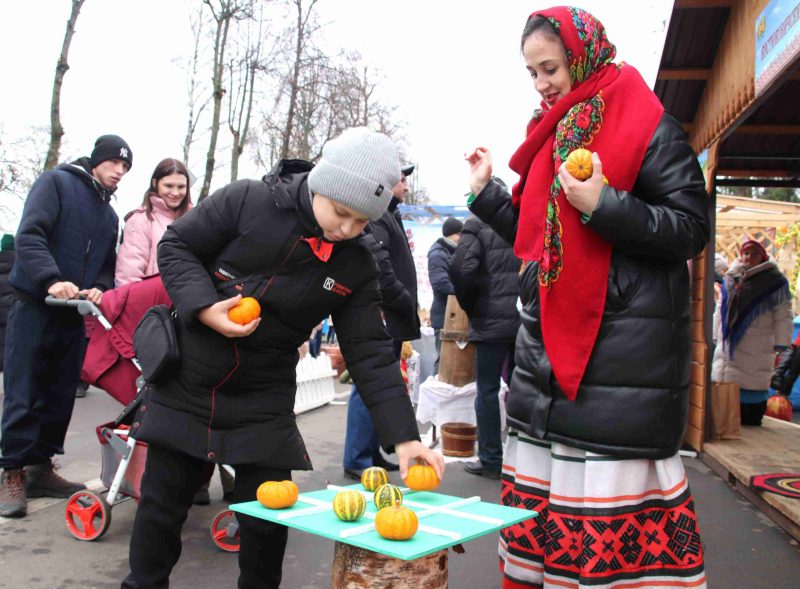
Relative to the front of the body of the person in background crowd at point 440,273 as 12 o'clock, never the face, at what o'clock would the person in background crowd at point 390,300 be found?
the person in background crowd at point 390,300 is roughly at 3 o'clock from the person in background crowd at point 440,273.

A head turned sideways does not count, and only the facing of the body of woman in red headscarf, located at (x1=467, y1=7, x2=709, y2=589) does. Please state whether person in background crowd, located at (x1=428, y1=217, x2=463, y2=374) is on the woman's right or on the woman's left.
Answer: on the woman's right

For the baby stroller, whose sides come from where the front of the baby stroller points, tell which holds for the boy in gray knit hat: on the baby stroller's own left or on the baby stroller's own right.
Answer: on the baby stroller's own right

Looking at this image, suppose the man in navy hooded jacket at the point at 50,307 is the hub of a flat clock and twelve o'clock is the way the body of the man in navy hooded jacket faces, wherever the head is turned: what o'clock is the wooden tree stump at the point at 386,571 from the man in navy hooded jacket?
The wooden tree stump is roughly at 1 o'clock from the man in navy hooded jacket.

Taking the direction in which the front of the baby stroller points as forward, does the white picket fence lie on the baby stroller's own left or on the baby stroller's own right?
on the baby stroller's own left

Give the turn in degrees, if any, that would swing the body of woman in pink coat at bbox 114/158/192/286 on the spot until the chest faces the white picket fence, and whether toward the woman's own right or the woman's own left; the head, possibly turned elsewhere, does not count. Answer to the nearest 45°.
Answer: approximately 90° to the woman's own left

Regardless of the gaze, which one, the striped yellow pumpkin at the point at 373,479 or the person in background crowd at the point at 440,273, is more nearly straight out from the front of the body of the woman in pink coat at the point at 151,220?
the striped yellow pumpkin

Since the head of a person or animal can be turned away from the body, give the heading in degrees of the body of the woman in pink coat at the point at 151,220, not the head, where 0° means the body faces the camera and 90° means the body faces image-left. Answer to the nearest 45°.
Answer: approximately 315°

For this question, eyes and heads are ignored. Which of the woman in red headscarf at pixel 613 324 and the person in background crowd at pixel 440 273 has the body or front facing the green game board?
the woman in red headscarf

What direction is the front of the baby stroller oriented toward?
to the viewer's right
